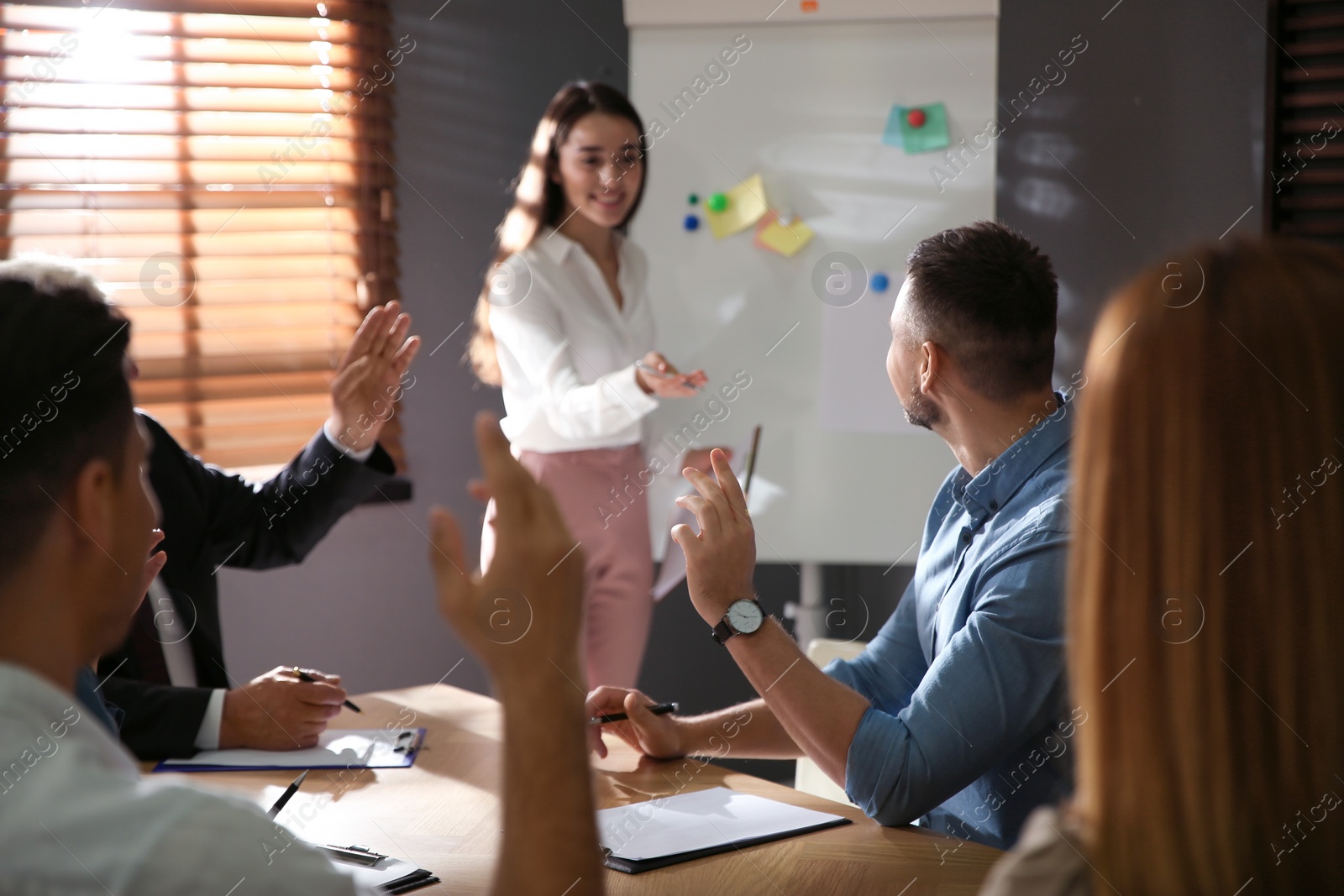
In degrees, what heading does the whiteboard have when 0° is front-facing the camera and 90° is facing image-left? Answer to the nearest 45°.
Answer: approximately 0°

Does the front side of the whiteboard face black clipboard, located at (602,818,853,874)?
yes

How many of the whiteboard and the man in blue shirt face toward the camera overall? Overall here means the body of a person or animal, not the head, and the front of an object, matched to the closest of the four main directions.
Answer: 1

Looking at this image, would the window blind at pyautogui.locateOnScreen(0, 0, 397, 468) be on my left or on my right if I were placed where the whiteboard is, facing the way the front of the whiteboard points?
on my right

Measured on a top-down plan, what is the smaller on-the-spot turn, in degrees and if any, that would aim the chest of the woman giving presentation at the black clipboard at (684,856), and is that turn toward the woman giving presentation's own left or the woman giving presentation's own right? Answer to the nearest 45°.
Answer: approximately 45° to the woman giving presentation's own right

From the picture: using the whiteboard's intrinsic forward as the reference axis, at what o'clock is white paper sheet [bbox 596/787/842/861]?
The white paper sheet is roughly at 12 o'clock from the whiteboard.

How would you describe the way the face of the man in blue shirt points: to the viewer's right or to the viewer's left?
to the viewer's left

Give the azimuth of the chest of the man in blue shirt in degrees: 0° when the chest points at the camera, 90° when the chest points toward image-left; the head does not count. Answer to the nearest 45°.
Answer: approximately 90°

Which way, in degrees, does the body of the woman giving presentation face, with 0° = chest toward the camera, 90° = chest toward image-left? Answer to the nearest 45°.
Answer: approximately 315°
